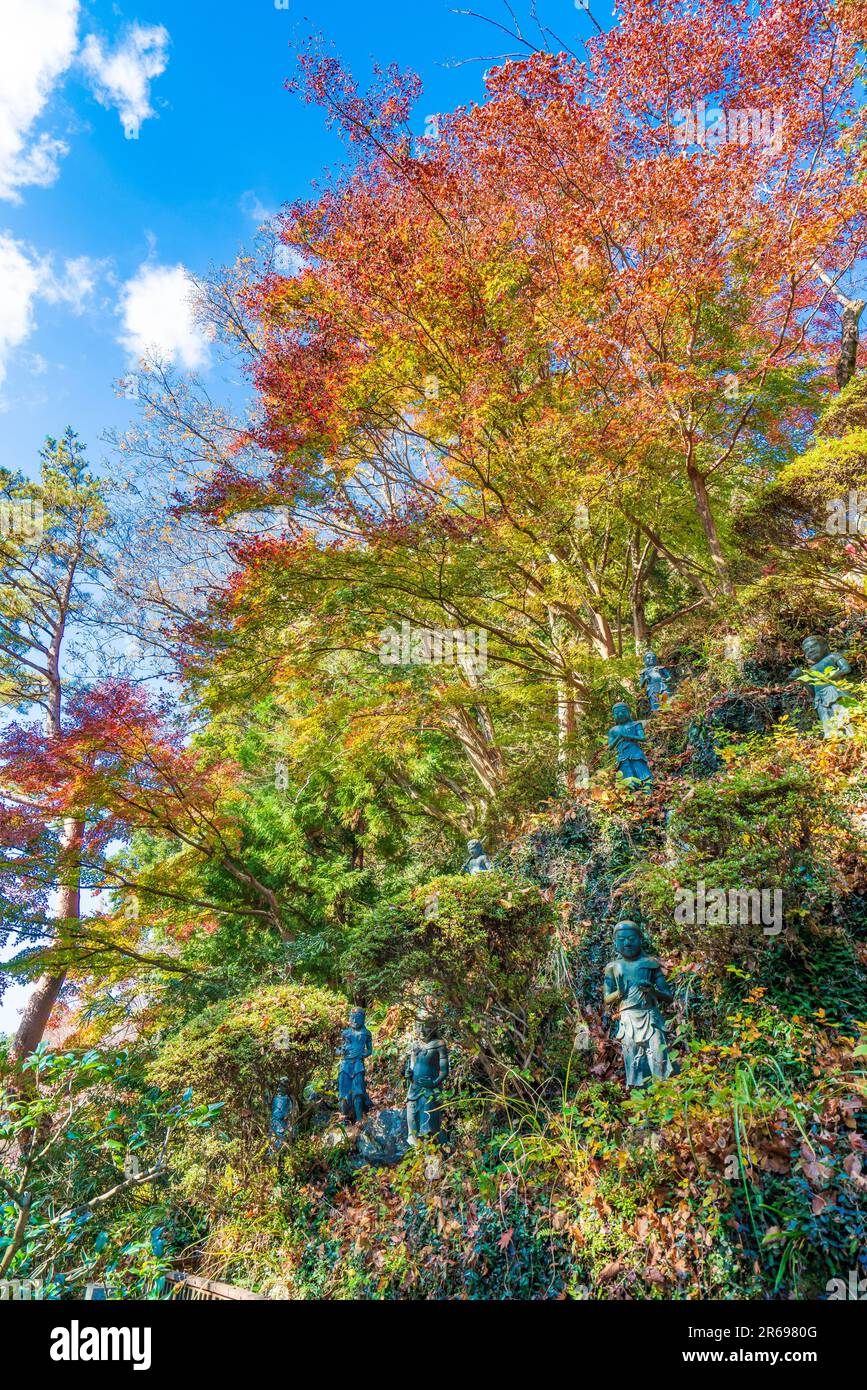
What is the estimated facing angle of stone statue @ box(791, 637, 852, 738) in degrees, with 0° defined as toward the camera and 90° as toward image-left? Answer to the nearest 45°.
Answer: approximately 45°

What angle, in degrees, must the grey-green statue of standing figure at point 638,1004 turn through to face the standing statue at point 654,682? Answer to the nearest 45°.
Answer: approximately 180°

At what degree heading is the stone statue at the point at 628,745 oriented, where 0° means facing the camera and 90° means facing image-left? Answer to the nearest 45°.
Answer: approximately 45°

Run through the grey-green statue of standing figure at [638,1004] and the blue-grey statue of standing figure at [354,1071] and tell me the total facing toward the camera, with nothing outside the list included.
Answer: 2
